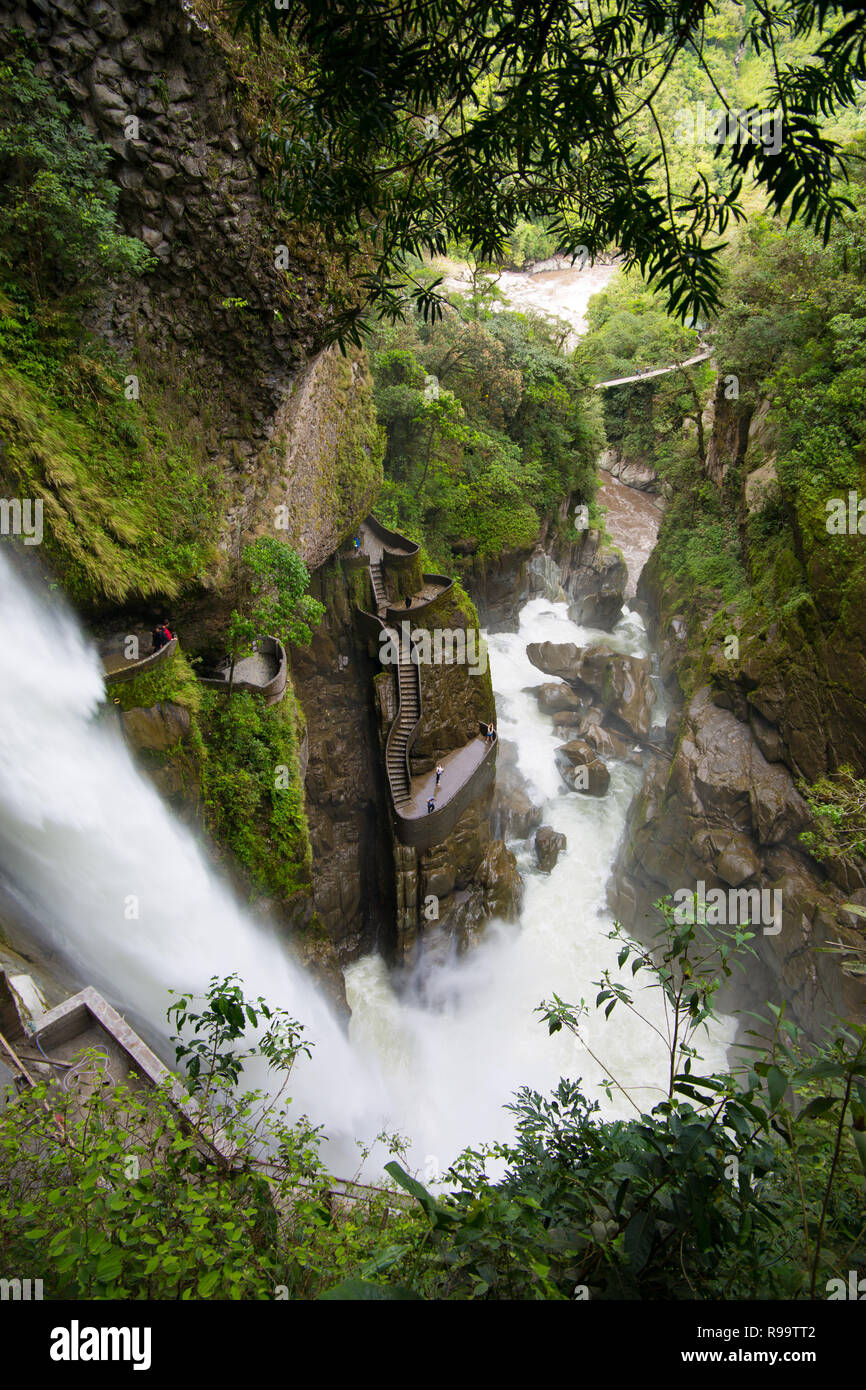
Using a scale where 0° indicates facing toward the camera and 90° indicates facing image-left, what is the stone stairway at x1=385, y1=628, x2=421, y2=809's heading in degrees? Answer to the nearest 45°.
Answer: approximately 0°

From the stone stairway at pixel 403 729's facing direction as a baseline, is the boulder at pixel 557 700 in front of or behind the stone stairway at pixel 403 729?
behind

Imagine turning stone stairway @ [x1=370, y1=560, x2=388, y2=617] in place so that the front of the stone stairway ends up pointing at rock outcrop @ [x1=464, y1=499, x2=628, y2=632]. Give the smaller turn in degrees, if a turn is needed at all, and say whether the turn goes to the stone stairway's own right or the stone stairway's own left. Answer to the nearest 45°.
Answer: approximately 135° to the stone stairway's own left

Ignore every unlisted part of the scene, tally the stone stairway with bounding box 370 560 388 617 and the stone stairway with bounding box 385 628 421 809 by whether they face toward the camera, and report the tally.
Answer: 2

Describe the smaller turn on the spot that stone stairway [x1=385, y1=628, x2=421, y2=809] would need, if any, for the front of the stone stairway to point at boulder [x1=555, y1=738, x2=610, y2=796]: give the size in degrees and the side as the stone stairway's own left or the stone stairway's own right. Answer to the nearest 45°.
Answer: approximately 135° to the stone stairway's own left
